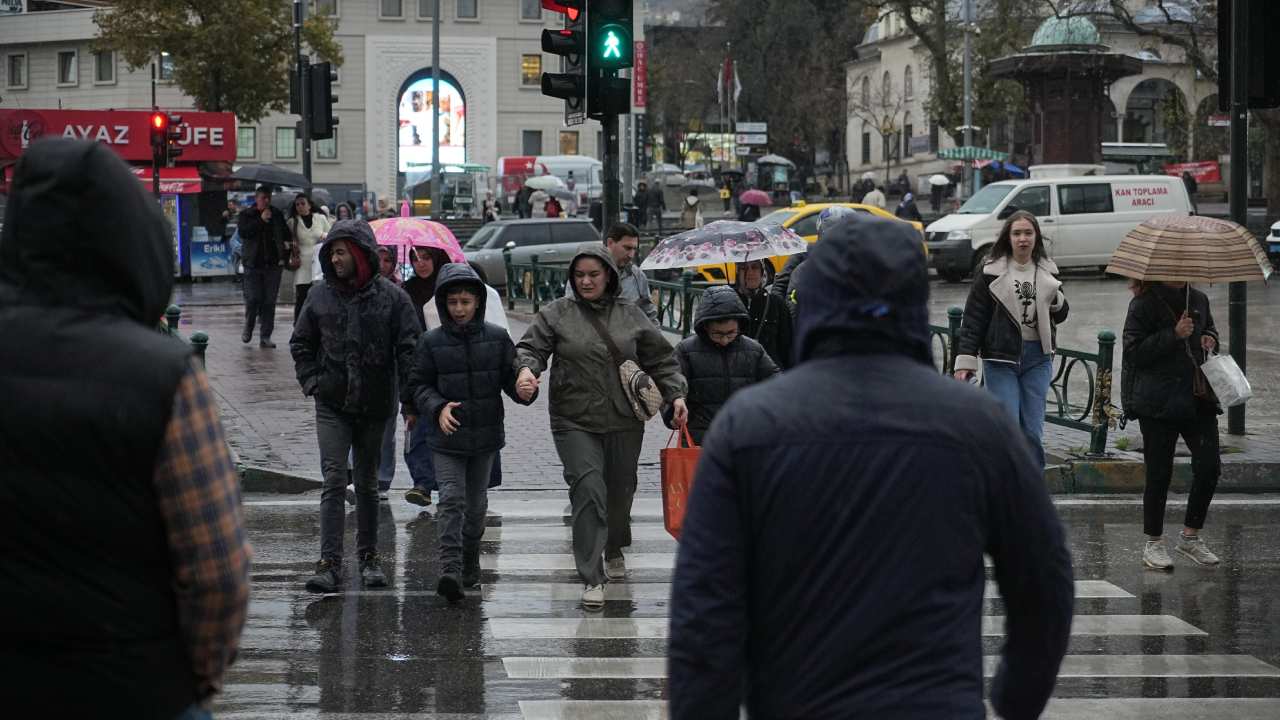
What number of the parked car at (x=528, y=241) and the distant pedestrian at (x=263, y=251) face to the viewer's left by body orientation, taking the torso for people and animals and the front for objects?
1

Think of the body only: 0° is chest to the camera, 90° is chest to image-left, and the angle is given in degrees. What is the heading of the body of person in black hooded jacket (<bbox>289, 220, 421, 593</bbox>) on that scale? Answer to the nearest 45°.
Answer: approximately 0°

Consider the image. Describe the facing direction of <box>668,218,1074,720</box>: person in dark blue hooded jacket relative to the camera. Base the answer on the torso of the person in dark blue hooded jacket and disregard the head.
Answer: away from the camera

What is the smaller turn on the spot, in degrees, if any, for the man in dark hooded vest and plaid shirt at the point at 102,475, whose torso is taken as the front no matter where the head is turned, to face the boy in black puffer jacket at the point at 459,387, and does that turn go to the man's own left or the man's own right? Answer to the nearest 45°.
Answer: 0° — they already face them

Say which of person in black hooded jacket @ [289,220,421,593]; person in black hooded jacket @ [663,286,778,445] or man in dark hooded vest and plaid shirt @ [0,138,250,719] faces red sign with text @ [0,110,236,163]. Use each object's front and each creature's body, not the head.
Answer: the man in dark hooded vest and plaid shirt

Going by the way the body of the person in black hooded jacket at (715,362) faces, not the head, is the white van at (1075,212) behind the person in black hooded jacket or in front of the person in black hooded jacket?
behind

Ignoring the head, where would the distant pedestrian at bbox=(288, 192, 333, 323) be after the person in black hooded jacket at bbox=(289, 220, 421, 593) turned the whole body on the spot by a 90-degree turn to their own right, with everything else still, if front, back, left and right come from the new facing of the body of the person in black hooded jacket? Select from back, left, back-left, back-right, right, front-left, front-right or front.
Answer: right

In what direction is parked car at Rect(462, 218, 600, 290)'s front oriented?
to the viewer's left

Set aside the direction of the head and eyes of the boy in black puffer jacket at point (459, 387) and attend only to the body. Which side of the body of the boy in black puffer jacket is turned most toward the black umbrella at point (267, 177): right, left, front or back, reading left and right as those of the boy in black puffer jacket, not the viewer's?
back
